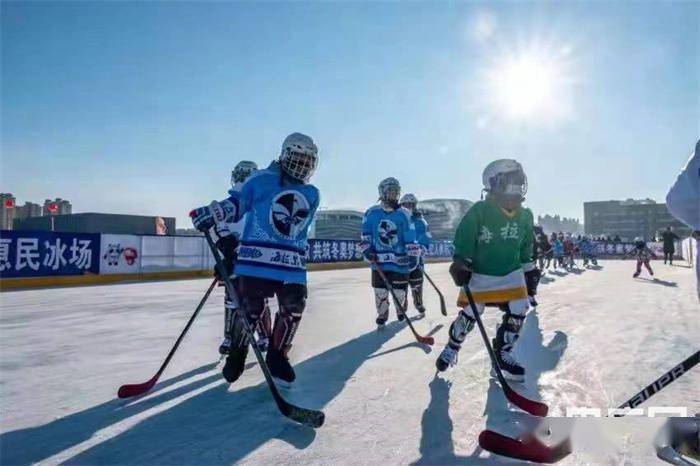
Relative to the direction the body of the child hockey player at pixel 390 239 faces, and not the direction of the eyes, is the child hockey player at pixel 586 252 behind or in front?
behind

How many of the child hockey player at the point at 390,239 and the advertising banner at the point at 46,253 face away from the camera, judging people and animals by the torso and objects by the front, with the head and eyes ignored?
0

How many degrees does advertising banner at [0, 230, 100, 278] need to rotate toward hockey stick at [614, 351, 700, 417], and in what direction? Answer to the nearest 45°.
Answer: approximately 45° to its right

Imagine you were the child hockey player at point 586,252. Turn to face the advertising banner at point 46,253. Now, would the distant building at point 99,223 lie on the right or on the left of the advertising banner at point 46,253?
right

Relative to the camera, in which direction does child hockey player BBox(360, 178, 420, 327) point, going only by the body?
toward the camera

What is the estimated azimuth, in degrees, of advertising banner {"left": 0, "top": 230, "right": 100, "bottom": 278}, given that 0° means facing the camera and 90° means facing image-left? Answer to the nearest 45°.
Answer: approximately 315°

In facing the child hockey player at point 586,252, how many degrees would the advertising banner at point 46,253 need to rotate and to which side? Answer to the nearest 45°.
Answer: approximately 45° to its left

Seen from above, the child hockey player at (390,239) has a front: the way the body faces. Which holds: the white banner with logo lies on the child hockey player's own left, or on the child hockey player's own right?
on the child hockey player's own right

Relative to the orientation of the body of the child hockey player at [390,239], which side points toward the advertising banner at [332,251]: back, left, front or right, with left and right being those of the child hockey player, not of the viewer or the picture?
back

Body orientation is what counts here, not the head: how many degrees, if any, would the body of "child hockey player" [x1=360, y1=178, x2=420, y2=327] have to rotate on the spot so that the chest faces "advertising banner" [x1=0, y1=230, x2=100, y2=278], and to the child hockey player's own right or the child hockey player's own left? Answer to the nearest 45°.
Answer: approximately 135° to the child hockey player's own right

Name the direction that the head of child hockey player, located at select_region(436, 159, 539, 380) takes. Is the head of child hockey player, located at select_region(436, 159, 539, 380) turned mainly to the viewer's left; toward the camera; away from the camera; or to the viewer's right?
toward the camera

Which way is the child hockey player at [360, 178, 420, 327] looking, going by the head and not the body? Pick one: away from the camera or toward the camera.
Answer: toward the camera

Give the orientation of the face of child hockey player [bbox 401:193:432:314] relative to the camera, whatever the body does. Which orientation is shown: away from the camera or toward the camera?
toward the camera
